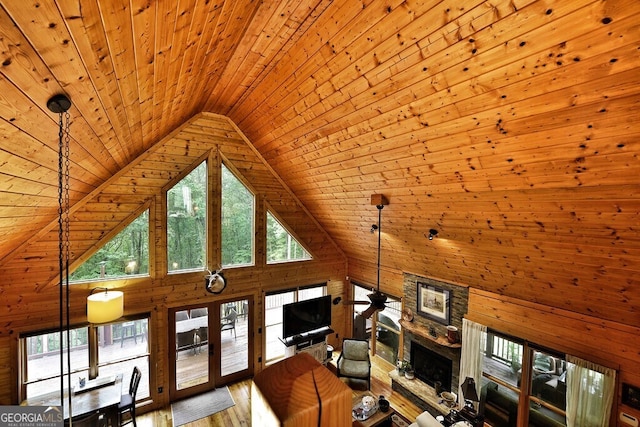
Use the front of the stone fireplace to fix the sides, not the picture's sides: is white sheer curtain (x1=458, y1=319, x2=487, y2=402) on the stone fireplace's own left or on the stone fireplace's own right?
on the stone fireplace's own left

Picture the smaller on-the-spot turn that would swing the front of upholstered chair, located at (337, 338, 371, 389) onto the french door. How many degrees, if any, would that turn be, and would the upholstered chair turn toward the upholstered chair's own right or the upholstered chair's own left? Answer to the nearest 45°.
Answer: approximately 90° to the upholstered chair's own right

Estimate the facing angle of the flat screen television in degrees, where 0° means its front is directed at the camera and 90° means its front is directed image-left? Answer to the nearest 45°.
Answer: approximately 315°

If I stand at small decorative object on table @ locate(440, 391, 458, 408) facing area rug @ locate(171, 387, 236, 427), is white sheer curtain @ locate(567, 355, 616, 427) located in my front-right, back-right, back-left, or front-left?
back-left

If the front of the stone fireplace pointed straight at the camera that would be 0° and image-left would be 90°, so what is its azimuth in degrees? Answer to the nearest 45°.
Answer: approximately 45°

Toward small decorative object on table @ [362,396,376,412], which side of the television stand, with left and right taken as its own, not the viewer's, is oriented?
front

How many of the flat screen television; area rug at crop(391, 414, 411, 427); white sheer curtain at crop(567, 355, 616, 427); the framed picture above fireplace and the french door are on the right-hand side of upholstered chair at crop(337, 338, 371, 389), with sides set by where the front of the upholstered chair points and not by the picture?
2

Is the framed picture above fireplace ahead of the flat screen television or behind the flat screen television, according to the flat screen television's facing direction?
ahead

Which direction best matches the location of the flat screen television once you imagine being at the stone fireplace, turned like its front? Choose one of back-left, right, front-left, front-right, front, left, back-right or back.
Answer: front-right

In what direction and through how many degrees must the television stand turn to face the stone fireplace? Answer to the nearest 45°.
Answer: approximately 45° to its left

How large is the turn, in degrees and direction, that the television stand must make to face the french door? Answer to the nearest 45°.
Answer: approximately 135° to its right

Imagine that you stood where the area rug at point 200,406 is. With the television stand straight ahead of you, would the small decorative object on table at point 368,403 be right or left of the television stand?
right

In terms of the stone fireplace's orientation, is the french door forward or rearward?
forward

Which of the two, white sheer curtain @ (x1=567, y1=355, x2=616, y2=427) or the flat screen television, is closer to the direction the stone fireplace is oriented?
the flat screen television
